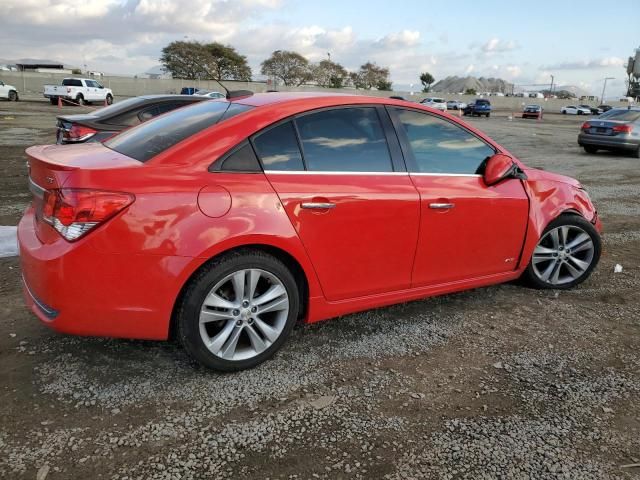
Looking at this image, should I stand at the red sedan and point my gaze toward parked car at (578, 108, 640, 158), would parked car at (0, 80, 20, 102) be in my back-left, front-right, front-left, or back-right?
front-left

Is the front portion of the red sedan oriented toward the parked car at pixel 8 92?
no

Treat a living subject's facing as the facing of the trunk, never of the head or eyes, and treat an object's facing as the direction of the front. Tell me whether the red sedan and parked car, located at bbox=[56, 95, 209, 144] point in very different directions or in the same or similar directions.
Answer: same or similar directions

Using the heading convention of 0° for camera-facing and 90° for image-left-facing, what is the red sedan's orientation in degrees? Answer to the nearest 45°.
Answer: approximately 225°

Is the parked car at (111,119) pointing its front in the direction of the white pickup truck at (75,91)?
no

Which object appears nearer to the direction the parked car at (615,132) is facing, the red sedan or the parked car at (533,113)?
the parked car

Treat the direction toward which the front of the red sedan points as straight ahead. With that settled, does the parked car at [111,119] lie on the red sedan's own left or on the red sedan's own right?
on the red sedan's own left

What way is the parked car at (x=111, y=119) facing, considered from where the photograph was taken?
facing away from the viewer and to the right of the viewer

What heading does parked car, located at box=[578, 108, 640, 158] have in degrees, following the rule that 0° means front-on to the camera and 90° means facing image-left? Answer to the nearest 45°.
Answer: approximately 225°

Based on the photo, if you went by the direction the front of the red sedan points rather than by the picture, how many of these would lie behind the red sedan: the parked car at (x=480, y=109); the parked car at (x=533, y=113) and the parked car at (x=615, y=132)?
0

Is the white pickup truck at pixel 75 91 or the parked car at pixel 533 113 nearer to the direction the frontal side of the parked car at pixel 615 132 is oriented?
the parked car

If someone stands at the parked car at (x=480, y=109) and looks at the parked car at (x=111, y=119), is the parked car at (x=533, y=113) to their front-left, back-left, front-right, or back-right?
back-left

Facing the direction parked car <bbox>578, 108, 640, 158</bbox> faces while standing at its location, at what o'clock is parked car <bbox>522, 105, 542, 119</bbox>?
parked car <bbox>522, 105, 542, 119</bbox> is roughly at 10 o'clock from parked car <bbox>578, 108, 640, 158</bbox>.

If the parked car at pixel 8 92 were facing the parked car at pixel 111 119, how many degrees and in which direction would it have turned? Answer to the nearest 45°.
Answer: approximately 90° to its right

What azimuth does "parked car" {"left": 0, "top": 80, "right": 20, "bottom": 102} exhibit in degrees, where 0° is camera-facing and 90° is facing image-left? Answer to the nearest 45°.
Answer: approximately 270°
